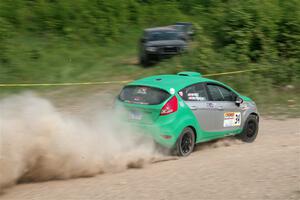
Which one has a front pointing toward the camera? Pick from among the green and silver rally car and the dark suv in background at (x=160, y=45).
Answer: the dark suv in background

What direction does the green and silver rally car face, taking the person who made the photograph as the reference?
facing away from the viewer and to the right of the viewer

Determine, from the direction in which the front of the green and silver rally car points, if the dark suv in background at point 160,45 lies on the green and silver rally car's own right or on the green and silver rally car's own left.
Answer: on the green and silver rally car's own left

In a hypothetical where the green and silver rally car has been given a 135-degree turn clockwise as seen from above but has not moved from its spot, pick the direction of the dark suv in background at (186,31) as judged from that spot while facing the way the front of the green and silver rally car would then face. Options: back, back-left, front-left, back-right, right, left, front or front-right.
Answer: back

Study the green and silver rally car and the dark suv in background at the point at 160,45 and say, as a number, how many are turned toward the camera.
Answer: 1

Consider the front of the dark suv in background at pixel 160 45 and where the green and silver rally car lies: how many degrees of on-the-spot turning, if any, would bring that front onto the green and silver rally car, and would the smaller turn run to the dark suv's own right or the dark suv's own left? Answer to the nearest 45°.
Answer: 0° — it already faces it

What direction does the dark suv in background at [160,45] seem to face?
toward the camera

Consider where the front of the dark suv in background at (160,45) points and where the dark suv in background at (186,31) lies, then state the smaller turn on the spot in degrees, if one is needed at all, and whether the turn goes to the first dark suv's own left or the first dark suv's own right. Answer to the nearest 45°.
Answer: approximately 135° to the first dark suv's own left
